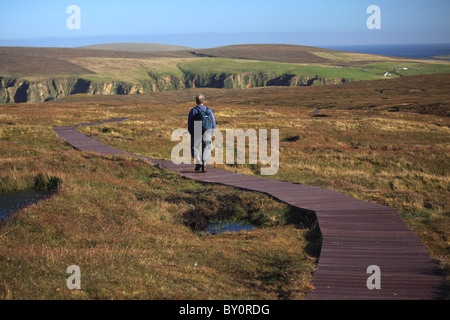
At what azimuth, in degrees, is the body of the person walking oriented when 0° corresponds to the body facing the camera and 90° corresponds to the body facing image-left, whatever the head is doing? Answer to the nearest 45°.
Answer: approximately 180°
